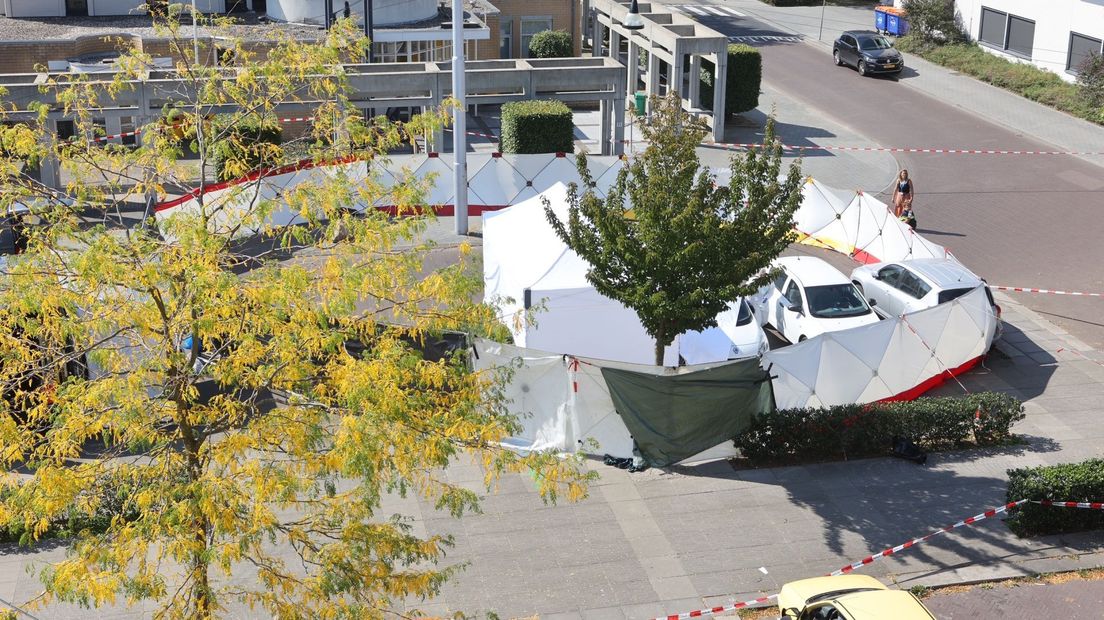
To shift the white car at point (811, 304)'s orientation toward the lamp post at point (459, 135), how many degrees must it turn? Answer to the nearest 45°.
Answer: approximately 180°

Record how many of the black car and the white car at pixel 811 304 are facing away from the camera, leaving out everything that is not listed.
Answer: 0

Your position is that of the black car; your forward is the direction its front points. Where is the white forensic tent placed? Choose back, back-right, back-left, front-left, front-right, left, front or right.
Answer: front-right

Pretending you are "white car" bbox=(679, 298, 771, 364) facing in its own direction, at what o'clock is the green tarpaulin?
The green tarpaulin is roughly at 11 o'clock from the white car.

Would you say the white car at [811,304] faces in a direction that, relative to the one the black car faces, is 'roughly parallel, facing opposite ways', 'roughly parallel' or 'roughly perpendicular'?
roughly parallel

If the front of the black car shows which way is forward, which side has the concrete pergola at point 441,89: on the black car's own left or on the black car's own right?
on the black car's own right

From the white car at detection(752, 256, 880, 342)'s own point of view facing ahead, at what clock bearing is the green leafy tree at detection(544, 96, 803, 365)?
The green leafy tree is roughly at 2 o'clock from the white car.

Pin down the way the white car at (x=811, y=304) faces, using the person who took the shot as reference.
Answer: facing the viewer and to the right of the viewer

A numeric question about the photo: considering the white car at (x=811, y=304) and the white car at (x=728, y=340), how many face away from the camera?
0

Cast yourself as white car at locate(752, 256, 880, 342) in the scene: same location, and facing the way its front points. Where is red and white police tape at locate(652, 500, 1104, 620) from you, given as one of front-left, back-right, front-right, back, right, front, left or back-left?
front-right

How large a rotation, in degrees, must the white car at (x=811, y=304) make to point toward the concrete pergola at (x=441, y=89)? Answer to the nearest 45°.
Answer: approximately 180°
